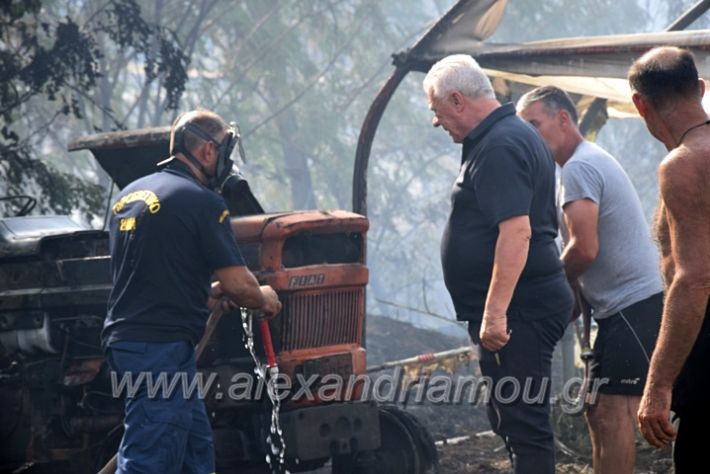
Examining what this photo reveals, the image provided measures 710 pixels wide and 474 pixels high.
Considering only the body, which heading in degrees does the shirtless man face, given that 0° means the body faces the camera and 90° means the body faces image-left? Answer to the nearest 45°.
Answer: approximately 135°

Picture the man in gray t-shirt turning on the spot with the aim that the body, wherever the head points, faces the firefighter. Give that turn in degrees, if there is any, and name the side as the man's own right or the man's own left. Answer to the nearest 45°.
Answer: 0° — they already face them

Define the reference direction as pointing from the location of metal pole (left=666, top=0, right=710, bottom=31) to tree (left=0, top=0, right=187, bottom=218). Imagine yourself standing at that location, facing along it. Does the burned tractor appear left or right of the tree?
left

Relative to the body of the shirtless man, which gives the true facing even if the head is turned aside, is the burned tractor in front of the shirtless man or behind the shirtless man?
in front

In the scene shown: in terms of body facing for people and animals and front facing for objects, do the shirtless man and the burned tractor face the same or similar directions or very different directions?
very different directions

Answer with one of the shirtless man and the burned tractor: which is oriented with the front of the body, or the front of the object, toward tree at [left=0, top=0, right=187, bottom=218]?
the shirtless man

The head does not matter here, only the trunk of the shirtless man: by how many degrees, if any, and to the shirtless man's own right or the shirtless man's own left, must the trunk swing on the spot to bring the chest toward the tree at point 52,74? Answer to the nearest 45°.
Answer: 0° — they already face it

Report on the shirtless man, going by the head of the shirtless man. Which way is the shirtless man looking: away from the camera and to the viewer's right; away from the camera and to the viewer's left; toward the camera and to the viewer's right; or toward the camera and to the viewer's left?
away from the camera and to the viewer's left

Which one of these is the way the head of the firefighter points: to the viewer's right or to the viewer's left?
to the viewer's right

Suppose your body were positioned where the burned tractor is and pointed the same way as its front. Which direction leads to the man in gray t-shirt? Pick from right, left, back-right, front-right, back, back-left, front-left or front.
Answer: front

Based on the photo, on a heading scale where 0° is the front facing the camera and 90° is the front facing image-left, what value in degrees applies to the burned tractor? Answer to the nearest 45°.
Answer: approximately 315°

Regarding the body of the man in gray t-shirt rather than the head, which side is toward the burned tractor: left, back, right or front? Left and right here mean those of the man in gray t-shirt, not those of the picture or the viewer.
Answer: front

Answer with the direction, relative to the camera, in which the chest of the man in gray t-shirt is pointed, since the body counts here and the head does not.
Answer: to the viewer's left
